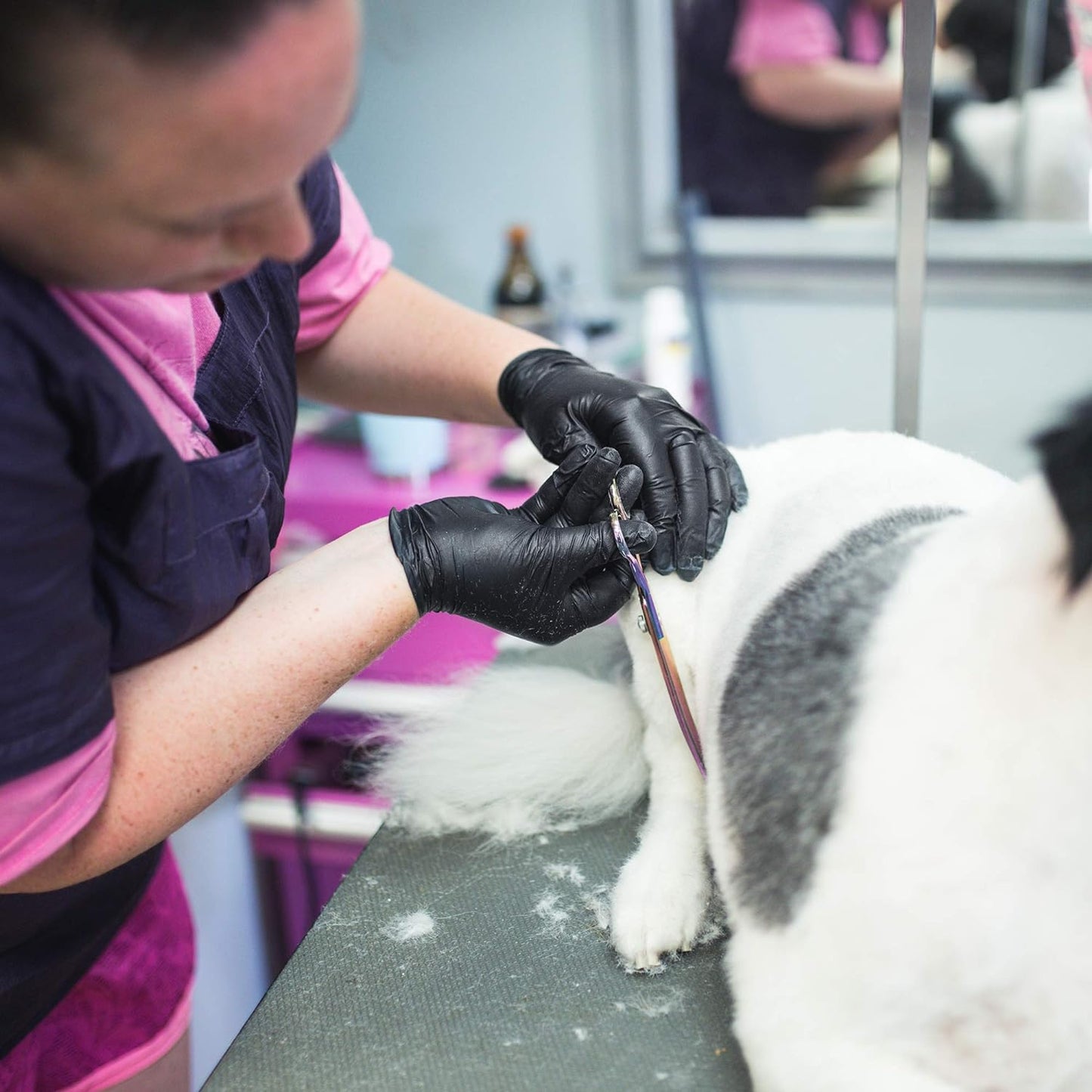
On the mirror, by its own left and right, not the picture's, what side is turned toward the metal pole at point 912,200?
front

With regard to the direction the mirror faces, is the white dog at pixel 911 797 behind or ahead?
ahead

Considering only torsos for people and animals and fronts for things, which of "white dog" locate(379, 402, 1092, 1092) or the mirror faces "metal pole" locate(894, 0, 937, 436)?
the mirror

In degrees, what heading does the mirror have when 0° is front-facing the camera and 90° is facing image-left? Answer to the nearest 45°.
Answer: approximately 0°

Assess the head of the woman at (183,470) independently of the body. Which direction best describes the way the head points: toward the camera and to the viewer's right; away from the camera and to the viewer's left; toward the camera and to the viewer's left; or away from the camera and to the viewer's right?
toward the camera and to the viewer's right

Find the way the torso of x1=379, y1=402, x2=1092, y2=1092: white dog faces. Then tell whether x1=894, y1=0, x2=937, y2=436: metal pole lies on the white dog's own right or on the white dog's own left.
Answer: on the white dog's own left
